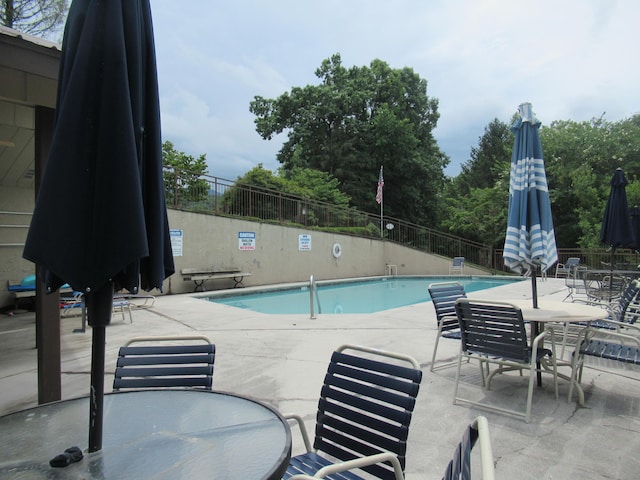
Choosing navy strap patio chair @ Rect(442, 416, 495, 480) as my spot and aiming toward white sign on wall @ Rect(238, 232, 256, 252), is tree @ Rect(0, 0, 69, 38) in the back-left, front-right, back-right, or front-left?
front-left

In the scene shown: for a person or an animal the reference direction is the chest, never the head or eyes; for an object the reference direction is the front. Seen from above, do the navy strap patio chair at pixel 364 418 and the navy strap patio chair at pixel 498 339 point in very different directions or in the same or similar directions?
very different directions

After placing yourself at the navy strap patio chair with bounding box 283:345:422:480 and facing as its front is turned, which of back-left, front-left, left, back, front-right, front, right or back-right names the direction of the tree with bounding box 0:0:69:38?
right

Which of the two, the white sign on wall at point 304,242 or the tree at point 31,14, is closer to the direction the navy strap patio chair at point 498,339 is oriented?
the white sign on wall

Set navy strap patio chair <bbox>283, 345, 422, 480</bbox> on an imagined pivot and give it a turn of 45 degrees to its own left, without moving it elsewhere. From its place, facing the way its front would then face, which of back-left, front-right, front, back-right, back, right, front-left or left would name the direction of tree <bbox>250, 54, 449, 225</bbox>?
back

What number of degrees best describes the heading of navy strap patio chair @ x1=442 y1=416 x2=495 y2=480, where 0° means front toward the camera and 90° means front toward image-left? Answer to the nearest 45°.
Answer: approximately 90°

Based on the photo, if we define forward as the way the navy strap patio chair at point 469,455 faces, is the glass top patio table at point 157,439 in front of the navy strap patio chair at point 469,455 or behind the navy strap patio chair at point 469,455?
in front

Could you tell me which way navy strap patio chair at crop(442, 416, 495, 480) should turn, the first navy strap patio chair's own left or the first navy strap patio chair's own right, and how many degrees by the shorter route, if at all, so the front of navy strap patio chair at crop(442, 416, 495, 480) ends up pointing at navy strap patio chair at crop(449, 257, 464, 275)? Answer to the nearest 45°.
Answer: approximately 90° to the first navy strap patio chair's own right

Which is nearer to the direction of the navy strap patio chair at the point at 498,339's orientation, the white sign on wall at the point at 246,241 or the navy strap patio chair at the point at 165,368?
the white sign on wall

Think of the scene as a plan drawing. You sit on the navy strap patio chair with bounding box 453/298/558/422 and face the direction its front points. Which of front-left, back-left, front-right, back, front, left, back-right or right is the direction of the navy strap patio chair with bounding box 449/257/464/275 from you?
front-left

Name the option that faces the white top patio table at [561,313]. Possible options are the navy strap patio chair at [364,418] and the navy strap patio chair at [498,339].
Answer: the navy strap patio chair at [498,339]

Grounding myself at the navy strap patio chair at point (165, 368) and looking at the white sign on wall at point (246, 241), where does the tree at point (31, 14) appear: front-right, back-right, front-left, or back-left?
front-left
